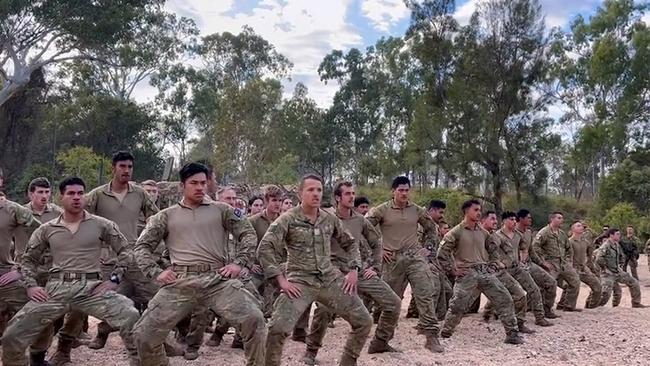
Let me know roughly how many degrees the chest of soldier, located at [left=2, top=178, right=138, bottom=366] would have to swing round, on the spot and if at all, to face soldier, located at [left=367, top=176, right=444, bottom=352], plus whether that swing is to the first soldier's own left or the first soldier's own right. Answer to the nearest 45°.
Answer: approximately 90° to the first soldier's own left

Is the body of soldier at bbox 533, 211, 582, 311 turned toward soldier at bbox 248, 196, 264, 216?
no

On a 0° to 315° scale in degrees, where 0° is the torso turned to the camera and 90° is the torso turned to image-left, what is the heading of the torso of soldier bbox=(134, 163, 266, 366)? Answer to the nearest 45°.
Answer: approximately 0°

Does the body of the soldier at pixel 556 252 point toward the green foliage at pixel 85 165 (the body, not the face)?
no

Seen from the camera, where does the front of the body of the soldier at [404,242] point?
toward the camera

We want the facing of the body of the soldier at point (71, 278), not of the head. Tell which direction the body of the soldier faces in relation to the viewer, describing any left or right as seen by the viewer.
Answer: facing the viewer

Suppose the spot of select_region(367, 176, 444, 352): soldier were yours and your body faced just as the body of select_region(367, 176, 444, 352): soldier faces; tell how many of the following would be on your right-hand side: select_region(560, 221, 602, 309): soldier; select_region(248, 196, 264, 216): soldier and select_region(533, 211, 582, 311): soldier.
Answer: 1

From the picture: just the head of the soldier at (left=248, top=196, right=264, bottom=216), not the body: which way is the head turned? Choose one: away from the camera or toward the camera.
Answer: toward the camera

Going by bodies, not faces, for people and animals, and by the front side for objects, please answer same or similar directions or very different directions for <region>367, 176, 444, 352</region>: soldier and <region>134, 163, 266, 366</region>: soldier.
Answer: same or similar directions

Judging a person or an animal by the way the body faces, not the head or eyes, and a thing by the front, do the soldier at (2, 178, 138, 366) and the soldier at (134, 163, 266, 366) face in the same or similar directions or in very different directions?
same or similar directions

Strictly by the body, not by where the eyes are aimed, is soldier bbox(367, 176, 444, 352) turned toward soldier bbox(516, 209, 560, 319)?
no

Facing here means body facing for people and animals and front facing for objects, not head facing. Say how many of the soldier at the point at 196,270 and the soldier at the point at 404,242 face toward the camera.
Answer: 2

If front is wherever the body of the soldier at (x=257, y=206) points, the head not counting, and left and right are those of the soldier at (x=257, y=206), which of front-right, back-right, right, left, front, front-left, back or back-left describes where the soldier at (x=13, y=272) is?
right

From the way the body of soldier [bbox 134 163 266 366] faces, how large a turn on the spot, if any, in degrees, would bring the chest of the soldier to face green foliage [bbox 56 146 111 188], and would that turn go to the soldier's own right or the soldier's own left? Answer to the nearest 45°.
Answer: approximately 180°

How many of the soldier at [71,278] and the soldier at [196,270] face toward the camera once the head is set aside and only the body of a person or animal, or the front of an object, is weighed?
2

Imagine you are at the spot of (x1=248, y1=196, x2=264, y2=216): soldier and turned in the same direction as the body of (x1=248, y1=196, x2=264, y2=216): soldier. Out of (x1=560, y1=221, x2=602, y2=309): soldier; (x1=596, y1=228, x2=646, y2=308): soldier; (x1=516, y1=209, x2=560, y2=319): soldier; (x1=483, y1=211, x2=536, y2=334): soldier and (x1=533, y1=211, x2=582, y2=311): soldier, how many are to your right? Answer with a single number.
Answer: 0

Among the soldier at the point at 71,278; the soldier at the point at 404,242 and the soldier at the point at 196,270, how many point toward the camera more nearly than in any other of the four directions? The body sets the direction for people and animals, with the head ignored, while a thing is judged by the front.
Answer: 3
